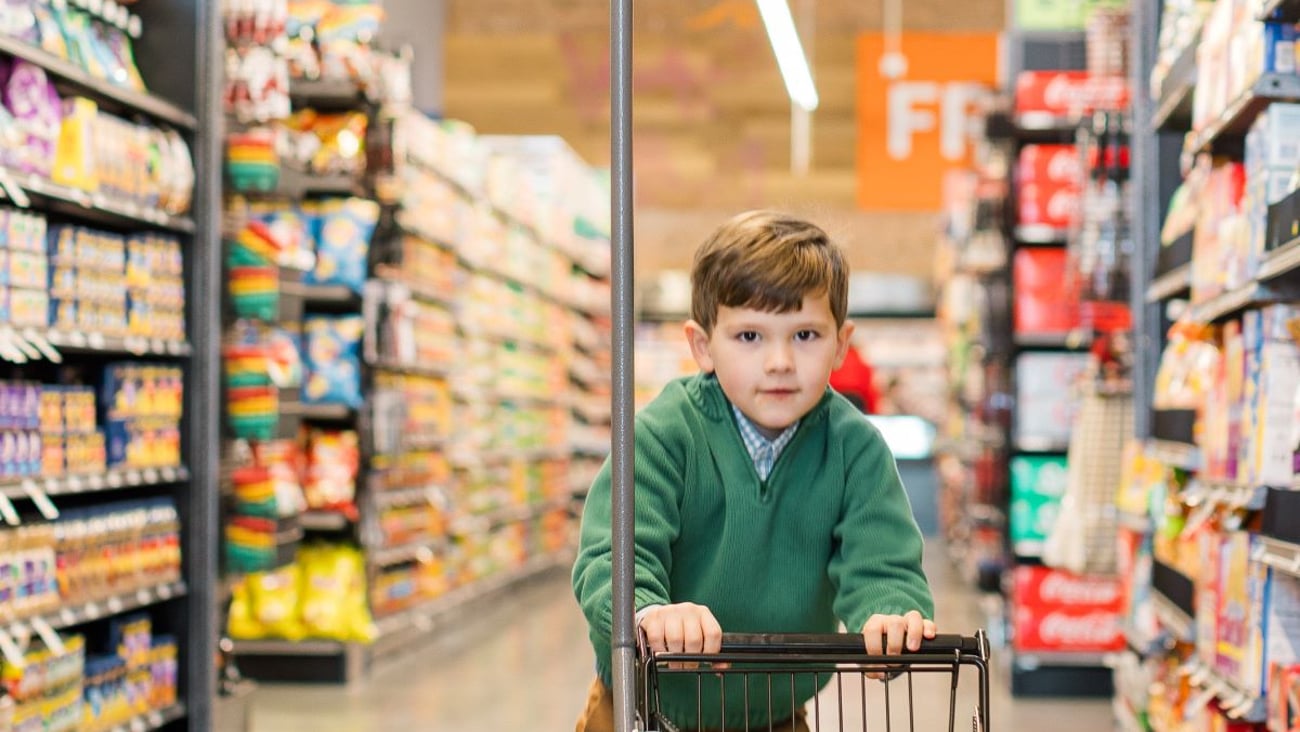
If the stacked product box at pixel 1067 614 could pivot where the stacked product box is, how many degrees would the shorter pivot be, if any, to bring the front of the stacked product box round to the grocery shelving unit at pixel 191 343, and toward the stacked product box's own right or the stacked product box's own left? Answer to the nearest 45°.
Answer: approximately 45° to the stacked product box's own right

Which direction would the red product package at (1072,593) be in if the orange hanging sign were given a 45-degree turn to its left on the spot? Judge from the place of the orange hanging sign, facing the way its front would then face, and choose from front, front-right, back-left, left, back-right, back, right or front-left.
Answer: front-right

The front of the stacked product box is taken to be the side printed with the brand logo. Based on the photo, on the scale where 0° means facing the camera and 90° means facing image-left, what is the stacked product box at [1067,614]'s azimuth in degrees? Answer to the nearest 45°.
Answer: approximately 0°

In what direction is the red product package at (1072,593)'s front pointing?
toward the camera

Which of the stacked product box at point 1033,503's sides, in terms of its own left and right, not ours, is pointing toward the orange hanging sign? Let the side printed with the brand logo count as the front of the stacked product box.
back

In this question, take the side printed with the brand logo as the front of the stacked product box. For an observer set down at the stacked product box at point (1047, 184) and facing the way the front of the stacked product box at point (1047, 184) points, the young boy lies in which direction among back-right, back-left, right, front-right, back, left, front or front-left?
front

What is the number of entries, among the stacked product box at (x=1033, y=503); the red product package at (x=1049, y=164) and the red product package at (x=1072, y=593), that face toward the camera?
3
